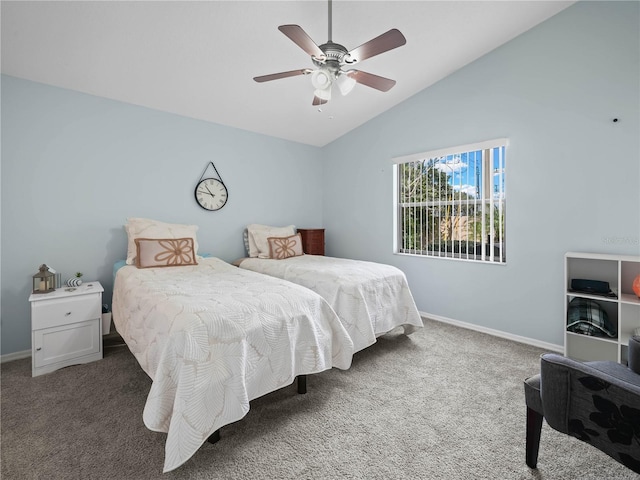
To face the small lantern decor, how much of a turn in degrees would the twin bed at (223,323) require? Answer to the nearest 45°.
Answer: approximately 180°

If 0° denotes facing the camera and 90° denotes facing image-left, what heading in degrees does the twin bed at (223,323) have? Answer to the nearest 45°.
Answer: approximately 315°

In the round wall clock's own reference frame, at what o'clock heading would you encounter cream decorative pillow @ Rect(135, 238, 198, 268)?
The cream decorative pillow is roughly at 1 o'clock from the round wall clock.

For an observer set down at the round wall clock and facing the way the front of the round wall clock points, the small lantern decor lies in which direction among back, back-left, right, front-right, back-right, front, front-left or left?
front-right

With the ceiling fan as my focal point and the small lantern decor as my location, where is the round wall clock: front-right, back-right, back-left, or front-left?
front-left

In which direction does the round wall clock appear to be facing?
toward the camera

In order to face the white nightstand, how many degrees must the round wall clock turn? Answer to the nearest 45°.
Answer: approximately 45° to its right

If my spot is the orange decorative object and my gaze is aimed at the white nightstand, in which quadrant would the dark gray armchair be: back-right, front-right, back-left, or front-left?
front-left

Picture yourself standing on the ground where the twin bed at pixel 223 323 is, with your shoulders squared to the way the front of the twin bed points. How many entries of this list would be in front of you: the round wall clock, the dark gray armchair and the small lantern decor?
1

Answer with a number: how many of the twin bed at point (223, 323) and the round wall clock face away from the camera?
0

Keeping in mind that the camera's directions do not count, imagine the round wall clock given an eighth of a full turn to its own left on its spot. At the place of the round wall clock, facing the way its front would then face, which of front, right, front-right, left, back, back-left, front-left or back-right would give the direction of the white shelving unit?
front

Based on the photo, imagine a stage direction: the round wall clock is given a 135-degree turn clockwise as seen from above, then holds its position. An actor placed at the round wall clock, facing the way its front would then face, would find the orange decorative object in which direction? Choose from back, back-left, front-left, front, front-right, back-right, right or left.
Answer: back

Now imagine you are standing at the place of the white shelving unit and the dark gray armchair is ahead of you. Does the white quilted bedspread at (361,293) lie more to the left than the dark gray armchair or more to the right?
right
